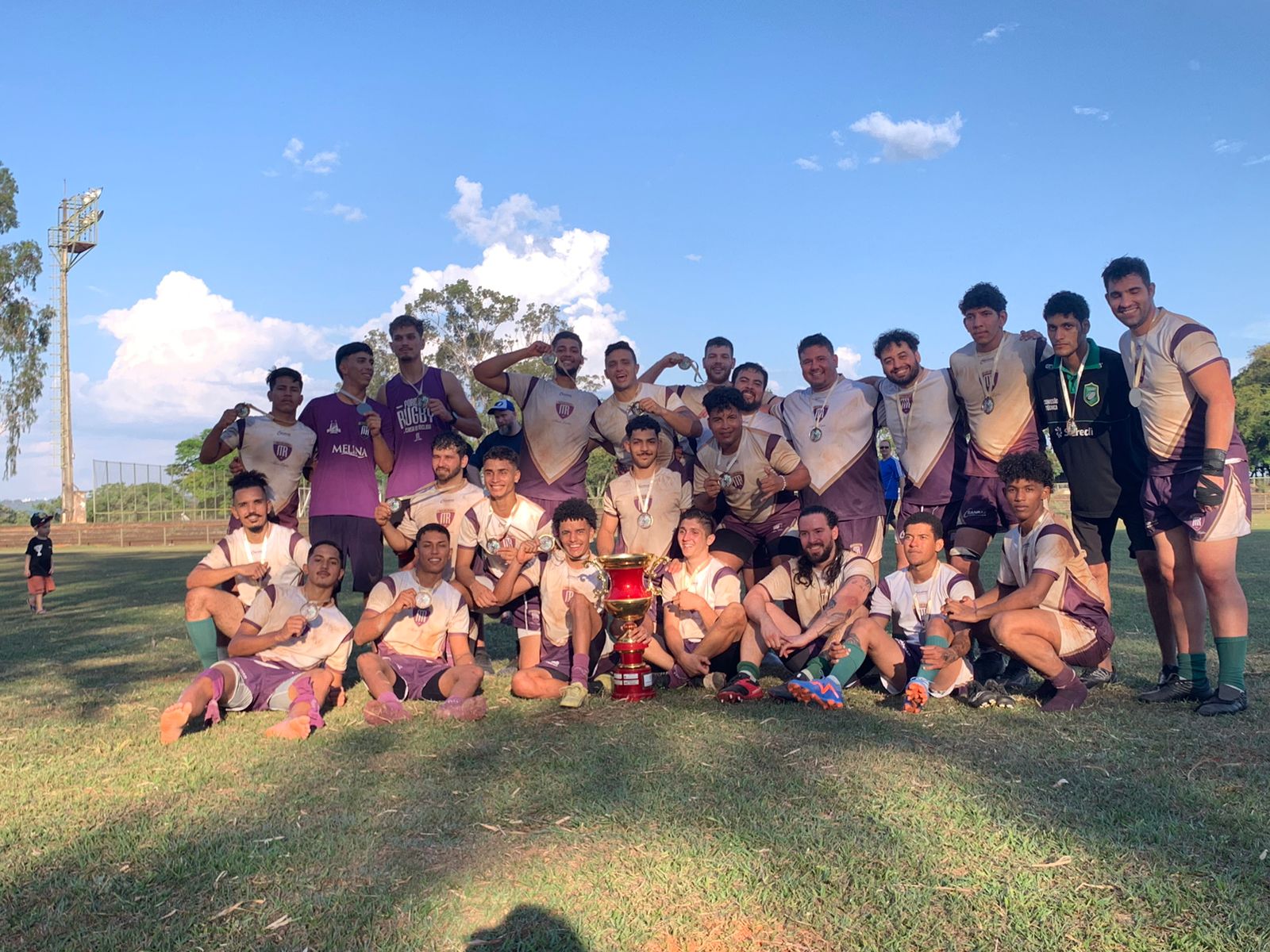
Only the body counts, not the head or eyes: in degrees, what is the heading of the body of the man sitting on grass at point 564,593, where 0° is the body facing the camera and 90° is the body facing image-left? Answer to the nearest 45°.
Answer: approximately 0°

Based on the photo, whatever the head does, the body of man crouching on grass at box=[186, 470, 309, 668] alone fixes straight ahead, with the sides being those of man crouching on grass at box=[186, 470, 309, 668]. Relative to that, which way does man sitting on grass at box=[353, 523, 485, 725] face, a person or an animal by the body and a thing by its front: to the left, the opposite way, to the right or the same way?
the same way

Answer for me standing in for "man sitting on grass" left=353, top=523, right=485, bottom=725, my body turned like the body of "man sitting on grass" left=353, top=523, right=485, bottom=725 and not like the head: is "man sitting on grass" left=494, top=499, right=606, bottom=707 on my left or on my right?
on my left

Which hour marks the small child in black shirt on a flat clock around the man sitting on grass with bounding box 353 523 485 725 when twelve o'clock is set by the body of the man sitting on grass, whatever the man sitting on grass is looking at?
The small child in black shirt is roughly at 5 o'clock from the man sitting on grass.

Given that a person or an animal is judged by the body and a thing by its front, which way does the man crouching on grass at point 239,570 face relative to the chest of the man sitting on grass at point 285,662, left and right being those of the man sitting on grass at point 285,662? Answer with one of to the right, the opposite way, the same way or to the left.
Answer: the same way

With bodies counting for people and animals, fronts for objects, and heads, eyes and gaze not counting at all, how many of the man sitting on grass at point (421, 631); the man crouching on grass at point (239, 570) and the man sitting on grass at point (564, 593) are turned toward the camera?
3

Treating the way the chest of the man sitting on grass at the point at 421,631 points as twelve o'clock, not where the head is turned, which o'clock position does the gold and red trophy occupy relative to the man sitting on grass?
The gold and red trophy is roughly at 10 o'clock from the man sitting on grass.

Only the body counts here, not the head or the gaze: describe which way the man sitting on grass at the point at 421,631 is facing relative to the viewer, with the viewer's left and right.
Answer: facing the viewer

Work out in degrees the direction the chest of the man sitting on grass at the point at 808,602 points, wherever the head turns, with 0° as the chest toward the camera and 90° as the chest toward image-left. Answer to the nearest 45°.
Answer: approximately 45°

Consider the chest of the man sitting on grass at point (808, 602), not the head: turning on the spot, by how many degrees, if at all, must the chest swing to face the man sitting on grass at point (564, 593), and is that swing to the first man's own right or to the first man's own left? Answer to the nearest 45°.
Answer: approximately 45° to the first man's own right

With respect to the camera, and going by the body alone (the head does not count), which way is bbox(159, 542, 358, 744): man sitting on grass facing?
toward the camera

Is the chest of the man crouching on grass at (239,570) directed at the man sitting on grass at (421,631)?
no

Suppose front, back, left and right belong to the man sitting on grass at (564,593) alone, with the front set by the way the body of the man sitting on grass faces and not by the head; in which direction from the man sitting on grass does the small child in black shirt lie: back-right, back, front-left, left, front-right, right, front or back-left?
back-right

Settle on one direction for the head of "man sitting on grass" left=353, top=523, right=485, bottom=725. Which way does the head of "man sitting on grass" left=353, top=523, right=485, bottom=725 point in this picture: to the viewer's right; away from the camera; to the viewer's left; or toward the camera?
toward the camera
